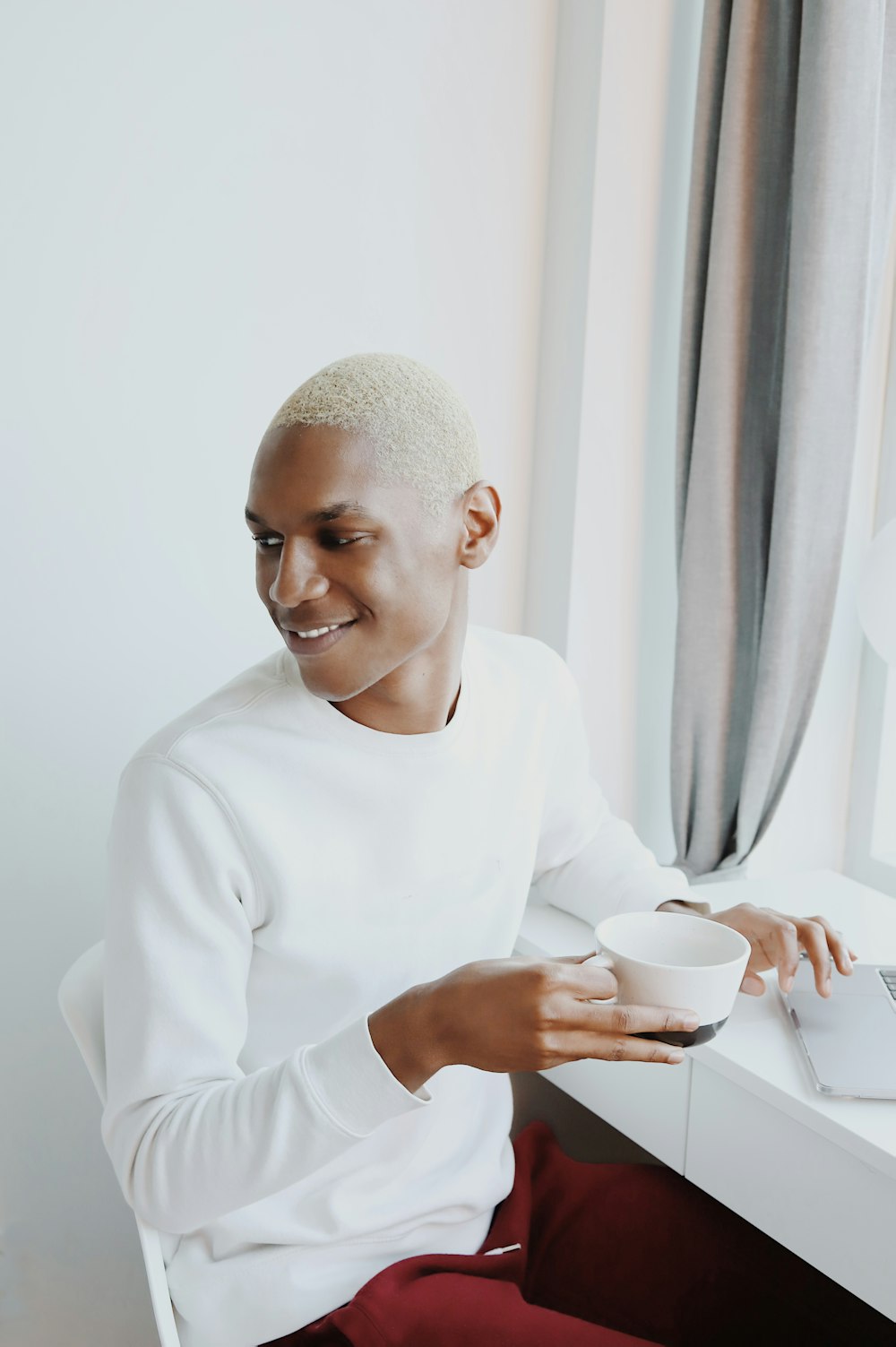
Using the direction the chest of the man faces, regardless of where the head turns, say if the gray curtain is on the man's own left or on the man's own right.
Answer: on the man's own left

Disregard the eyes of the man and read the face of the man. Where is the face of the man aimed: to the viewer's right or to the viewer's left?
to the viewer's left

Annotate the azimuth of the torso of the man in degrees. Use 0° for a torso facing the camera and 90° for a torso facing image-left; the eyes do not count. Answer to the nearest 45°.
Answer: approximately 315°
